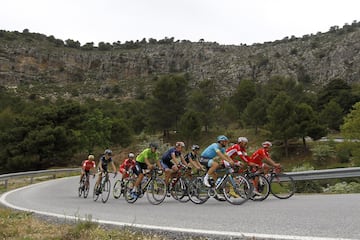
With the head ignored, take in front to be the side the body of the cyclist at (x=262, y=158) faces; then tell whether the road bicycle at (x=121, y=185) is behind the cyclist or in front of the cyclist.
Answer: behind

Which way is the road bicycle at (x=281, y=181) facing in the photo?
to the viewer's right

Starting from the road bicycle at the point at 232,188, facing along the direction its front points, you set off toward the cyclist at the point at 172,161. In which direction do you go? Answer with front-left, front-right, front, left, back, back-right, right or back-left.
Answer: back-left

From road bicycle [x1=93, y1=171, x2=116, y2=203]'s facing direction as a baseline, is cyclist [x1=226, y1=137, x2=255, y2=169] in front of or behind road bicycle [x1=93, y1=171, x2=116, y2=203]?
in front

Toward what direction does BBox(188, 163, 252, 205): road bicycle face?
to the viewer's right

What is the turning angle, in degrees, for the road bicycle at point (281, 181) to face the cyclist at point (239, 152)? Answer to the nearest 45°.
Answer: approximately 135° to its right

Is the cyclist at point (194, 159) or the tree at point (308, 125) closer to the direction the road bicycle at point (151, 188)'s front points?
the cyclist

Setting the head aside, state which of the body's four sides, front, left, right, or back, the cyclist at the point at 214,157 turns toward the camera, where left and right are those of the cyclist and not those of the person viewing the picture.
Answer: right

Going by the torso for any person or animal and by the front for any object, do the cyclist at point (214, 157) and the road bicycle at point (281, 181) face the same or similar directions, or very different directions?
same or similar directions

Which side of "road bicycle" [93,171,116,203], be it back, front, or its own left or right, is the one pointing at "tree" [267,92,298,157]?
left

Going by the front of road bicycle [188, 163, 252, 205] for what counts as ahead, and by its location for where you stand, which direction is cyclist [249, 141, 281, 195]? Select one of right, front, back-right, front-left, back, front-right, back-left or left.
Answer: front-left

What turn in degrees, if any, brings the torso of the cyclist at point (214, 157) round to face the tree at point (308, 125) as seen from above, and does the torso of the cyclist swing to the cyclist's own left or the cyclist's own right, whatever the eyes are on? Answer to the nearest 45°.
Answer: approximately 90° to the cyclist's own left

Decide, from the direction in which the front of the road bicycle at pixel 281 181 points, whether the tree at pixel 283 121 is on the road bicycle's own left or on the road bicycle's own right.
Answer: on the road bicycle's own left

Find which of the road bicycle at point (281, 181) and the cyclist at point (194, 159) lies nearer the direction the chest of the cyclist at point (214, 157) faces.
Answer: the road bicycle

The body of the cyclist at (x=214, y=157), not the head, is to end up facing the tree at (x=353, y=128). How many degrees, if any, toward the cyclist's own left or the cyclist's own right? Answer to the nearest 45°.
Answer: approximately 45° to the cyclist's own left

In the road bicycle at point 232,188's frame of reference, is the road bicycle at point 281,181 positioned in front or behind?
in front

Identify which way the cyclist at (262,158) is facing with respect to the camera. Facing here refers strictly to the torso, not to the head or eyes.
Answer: to the viewer's right
